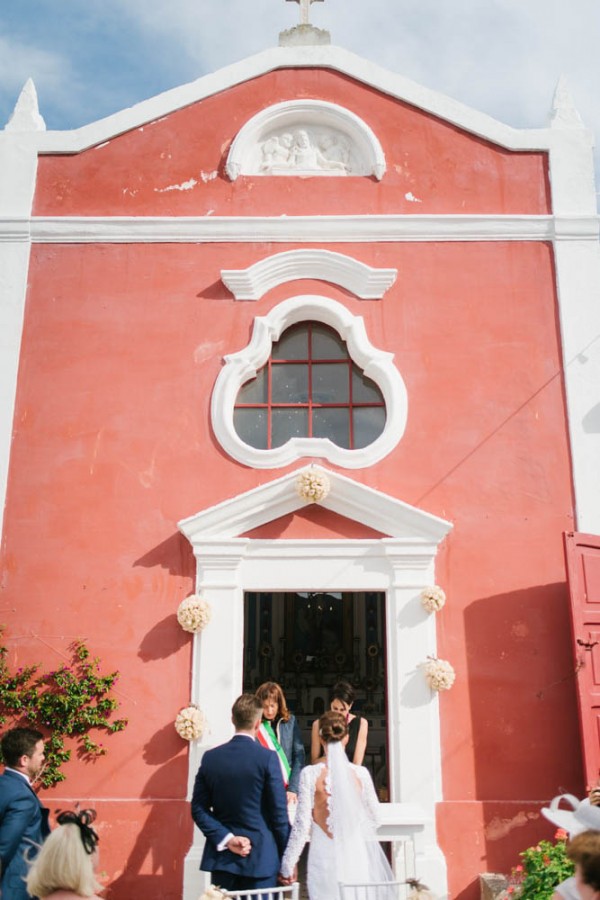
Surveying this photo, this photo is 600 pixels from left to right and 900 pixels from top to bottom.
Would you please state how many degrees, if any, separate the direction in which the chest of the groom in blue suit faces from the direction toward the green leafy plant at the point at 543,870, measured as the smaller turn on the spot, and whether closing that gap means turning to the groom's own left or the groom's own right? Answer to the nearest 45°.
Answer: approximately 45° to the groom's own right

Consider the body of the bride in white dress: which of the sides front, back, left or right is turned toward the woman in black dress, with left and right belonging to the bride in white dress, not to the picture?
front

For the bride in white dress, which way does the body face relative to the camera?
away from the camera

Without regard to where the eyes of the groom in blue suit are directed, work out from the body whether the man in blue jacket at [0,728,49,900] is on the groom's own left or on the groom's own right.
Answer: on the groom's own left

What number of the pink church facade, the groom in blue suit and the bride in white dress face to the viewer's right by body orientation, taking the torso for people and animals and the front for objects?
0

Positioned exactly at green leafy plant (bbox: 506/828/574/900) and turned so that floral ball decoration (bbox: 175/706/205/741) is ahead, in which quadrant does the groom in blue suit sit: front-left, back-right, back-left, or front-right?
front-left

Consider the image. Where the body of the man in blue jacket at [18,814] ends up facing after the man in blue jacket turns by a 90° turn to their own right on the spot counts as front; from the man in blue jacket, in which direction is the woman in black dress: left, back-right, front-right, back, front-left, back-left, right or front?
back-left

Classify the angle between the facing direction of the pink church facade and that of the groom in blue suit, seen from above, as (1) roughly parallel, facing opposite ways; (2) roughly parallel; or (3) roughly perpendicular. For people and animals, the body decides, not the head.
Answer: roughly parallel, facing opposite ways

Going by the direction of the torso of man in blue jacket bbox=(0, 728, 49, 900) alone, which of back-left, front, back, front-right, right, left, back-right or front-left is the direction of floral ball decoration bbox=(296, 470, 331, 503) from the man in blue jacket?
front-left

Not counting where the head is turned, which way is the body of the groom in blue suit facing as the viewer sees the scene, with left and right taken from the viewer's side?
facing away from the viewer

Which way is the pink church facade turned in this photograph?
toward the camera

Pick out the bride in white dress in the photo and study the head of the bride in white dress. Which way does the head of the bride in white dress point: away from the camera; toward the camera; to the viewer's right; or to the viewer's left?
away from the camera

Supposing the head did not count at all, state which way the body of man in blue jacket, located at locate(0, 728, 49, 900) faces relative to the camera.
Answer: to the viewer's right

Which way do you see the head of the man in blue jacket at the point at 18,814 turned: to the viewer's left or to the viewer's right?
to the viewer's right

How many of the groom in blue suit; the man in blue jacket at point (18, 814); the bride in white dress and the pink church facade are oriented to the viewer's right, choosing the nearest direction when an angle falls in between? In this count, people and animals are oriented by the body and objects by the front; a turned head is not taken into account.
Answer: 1
